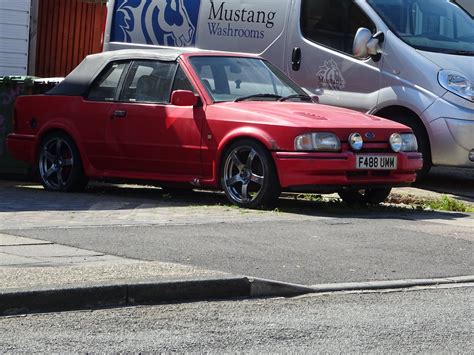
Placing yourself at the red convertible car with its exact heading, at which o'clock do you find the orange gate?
The orange gate is roughly at 7 o'clock from the red convertible car.

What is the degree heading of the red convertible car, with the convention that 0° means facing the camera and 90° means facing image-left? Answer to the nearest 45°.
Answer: approximately 315°
